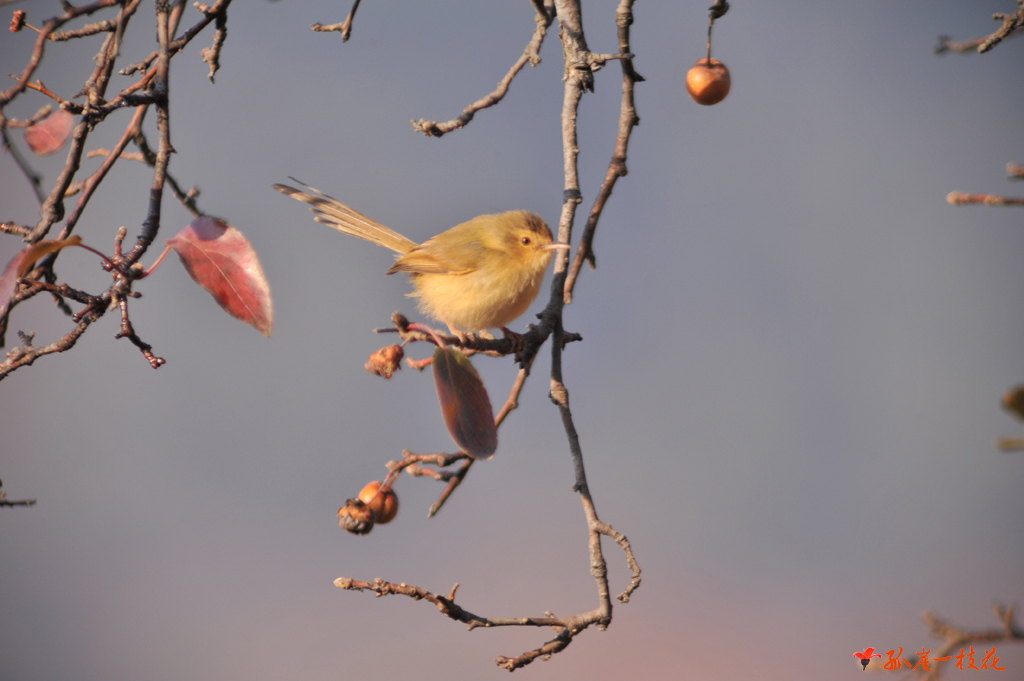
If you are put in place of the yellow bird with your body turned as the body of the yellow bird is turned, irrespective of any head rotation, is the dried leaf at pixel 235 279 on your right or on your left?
on your right

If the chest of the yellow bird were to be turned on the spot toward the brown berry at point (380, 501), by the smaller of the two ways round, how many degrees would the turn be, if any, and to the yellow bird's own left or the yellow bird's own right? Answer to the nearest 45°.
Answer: approximately 180°

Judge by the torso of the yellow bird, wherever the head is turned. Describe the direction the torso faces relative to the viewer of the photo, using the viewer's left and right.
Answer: facing to the right of the viewer

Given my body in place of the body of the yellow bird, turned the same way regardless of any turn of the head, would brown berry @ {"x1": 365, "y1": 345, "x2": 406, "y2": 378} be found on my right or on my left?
on my right
